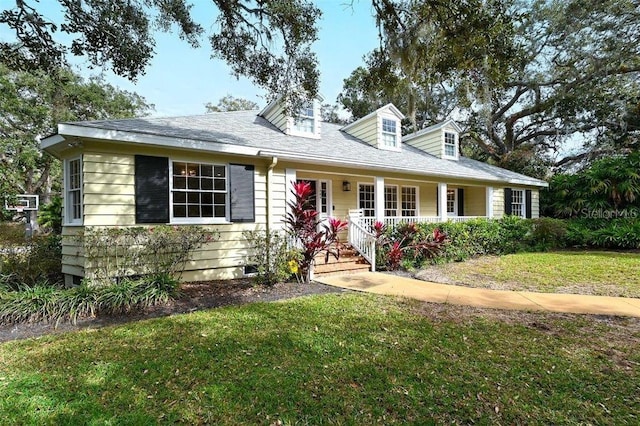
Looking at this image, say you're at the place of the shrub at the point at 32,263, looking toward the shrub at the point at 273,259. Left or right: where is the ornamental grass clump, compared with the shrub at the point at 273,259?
right

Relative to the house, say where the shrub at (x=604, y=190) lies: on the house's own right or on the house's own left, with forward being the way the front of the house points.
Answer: on the house's own left

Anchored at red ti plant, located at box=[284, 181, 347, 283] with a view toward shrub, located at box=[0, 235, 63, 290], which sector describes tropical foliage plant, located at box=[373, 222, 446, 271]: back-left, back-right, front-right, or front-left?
back-right

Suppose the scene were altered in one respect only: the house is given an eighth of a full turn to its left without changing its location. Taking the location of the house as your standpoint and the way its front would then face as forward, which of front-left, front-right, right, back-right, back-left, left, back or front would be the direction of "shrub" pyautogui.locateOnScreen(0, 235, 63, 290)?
back

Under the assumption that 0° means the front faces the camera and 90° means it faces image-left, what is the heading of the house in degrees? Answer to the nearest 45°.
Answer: approximately 315°

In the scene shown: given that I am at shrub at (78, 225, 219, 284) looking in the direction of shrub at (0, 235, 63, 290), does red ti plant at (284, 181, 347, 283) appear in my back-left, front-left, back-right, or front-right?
back-right

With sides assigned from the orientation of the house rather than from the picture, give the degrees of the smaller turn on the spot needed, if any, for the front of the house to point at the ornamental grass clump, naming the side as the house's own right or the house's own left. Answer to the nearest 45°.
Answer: approximately 90° to the house's own right

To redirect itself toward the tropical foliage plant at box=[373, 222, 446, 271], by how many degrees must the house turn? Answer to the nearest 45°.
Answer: approximately 45° to its left
